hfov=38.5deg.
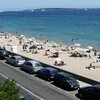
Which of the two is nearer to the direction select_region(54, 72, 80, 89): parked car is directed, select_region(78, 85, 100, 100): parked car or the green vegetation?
the parked car

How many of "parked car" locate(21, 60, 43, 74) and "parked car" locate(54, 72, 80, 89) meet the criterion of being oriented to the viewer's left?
0
